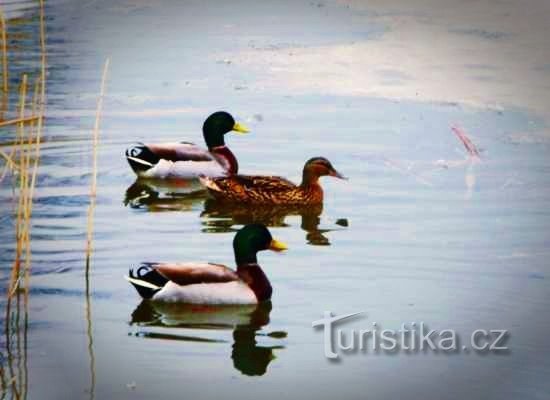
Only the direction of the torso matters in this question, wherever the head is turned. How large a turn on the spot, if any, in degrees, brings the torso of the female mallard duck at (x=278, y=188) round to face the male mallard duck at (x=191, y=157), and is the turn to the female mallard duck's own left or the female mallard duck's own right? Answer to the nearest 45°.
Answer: approximately 135° to the female mallard duck's own left

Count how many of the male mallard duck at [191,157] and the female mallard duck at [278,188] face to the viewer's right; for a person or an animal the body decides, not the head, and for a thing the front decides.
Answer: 2

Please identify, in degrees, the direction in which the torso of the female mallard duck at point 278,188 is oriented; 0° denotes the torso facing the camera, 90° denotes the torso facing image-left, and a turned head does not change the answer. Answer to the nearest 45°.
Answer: approximately 270°

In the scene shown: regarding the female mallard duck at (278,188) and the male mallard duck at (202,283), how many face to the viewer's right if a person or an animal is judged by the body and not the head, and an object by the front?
2

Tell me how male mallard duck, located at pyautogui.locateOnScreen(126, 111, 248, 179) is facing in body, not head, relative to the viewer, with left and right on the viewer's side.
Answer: facing to the right of the viewer

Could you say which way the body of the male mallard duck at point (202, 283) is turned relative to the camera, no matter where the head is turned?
to the viewer's right

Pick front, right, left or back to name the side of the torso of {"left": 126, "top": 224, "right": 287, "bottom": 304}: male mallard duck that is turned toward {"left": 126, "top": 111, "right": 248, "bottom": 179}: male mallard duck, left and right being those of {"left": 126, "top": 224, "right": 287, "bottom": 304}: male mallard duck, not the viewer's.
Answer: left

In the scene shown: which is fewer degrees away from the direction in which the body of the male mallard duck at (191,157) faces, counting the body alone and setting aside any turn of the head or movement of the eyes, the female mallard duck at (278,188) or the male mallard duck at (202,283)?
the female mallard duck

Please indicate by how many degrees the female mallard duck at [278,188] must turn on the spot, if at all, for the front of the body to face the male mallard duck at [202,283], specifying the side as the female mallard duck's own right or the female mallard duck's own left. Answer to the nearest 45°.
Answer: approximately 90° to the female mallard duck's own right
